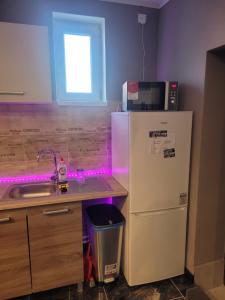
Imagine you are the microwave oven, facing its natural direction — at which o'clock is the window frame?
The window frame is roughly at 4 o'clock from the microwave oven.

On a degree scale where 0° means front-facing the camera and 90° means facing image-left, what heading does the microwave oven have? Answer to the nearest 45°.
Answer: approximately 0°

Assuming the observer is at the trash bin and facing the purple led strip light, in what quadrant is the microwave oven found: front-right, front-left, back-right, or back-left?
back-right

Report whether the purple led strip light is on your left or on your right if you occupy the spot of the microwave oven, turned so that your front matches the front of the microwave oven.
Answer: on your right

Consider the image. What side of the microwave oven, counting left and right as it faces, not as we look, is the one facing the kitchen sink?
right

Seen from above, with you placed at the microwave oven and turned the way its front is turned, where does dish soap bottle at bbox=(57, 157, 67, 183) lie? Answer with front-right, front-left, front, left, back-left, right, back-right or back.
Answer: right
